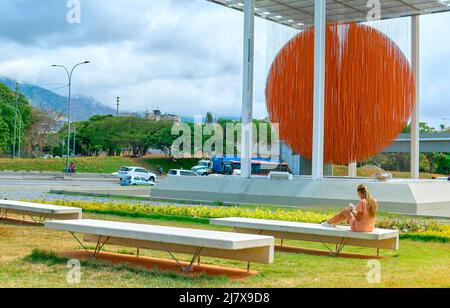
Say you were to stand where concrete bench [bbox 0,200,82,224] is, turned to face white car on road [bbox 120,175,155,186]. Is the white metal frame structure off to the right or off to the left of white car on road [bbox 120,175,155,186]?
right

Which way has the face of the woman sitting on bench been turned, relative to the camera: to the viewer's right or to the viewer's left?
to the viewer's left

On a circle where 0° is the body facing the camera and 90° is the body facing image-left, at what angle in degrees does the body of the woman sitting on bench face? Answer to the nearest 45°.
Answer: approximately 90°

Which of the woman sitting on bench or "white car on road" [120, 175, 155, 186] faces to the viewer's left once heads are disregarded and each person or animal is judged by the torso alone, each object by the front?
the woman sitting on bench

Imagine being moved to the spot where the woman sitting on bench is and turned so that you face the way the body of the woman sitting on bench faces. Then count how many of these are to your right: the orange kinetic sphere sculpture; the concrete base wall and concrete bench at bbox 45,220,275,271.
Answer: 2

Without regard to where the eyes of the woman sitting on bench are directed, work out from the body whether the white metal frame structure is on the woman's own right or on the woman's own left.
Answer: on the woman's own right

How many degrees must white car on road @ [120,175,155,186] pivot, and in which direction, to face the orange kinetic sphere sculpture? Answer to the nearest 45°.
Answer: approximately 45° to its right

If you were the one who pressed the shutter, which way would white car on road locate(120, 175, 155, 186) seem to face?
facing to the right of the viewer
